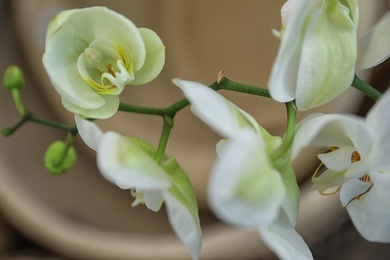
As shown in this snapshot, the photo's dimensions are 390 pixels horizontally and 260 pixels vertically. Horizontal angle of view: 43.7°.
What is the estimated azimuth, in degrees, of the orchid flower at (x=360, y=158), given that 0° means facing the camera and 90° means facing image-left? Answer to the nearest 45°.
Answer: approximately 45°

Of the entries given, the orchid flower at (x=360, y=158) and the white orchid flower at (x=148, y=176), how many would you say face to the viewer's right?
0
